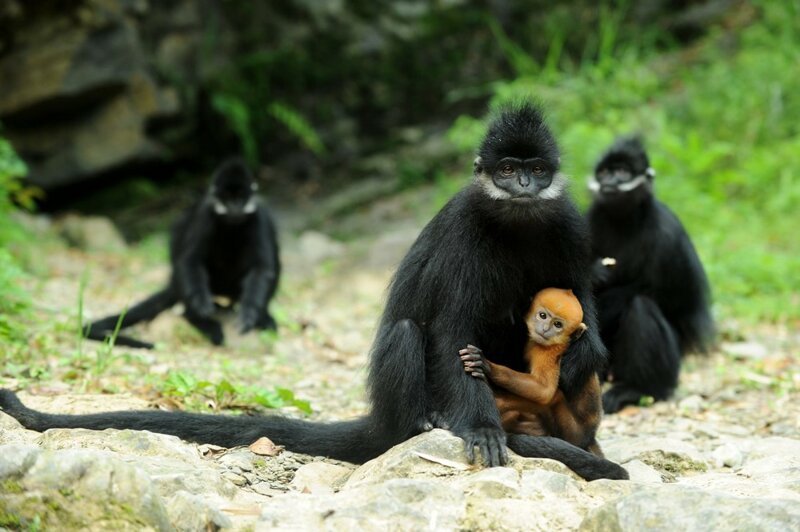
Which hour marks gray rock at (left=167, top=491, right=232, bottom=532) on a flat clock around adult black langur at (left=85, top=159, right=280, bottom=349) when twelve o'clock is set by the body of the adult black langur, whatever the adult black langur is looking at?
The gray rock is roughly at 12 o'clock from the adult black langur.

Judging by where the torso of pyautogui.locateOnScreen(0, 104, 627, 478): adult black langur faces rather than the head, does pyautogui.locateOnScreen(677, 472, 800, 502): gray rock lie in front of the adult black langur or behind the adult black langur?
in front

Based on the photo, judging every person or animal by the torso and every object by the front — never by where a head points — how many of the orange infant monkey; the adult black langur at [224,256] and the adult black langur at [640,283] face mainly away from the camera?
0

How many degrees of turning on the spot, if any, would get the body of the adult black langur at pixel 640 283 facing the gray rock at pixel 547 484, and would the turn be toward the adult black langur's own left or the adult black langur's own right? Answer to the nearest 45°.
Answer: approximately 45° to the adult black langur's own left

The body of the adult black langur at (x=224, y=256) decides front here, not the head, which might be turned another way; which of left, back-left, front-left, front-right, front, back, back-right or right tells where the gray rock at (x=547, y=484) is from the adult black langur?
front

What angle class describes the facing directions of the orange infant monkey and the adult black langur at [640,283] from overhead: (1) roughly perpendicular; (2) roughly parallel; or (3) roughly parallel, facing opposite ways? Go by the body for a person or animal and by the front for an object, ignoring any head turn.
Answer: roughly parallel

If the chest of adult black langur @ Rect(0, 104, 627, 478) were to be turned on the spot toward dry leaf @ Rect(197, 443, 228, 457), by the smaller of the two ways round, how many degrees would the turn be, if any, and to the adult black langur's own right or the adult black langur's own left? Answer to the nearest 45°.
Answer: approximately 135° to the adult black langur's own right

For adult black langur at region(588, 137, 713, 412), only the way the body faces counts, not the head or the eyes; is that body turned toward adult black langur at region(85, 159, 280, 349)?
no

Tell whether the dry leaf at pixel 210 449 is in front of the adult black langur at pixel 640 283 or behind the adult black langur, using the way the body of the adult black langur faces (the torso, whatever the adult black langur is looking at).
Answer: in front

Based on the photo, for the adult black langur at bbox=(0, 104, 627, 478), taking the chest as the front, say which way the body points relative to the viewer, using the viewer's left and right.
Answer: facing the viewer and to the right of the viewer

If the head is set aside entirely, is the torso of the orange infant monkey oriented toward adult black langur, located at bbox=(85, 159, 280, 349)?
no

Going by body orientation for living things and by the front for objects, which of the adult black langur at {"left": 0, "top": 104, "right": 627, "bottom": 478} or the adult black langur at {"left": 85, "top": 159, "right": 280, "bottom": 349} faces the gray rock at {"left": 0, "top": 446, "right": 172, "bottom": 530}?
the adult black langur at {"left": 85, "top": 159, "right": 280, "bottom": 349}

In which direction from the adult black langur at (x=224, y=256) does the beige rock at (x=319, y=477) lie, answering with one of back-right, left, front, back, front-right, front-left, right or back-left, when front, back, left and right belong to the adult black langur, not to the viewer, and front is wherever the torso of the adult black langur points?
front

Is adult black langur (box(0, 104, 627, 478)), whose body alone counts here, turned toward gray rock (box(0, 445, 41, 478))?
no

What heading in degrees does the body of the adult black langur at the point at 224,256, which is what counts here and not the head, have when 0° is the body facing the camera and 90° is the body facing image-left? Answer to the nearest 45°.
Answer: approximately 0°

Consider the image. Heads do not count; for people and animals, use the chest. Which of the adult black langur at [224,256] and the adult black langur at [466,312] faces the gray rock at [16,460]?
the adult black langur at [224,256]

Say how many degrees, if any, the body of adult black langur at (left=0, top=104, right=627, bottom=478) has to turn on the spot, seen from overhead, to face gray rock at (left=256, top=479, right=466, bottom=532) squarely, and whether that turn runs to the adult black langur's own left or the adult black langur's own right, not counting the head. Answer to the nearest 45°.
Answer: approximately 45° to the adult black langur's own right

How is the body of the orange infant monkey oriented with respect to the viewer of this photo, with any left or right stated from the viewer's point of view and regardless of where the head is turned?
facing the viewer and to the left of the viewer

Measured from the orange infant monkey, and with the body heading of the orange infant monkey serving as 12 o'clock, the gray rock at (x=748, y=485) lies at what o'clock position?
The gray rock is roughly at 8 o'clock from the orange infant monkey.
